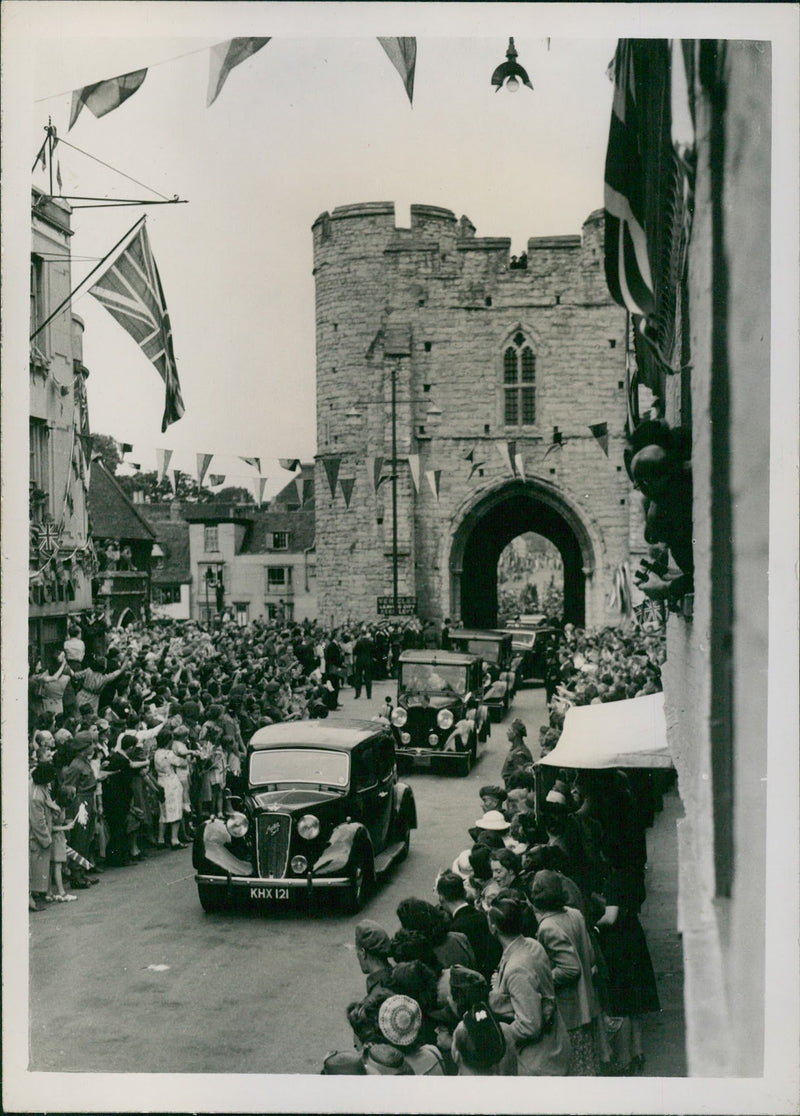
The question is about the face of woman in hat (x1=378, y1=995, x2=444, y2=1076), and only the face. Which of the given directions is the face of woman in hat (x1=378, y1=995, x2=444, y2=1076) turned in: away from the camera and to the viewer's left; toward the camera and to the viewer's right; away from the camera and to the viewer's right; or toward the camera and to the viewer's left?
away from the camera and to the viewer's left

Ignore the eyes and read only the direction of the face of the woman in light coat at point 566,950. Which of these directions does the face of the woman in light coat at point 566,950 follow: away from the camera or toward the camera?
away from the camera

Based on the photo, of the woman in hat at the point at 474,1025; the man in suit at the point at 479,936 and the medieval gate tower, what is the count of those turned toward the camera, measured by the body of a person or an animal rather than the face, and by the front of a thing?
1

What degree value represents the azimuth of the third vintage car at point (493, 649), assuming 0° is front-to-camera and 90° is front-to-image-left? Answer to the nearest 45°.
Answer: approximately 45°

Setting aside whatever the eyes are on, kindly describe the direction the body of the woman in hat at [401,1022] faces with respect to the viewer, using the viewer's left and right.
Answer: facing away from the viewer and to the left of the viewer

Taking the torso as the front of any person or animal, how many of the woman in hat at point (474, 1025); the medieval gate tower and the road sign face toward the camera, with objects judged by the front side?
2

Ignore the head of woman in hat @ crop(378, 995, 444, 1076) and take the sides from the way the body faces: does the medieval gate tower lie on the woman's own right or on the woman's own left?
on the woman's own right

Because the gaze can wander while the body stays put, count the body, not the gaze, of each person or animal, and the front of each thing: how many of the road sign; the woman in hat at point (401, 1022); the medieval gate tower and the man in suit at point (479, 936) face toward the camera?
2

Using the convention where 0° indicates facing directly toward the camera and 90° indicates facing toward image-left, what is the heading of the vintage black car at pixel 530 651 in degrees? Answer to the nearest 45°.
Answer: approximately 45°

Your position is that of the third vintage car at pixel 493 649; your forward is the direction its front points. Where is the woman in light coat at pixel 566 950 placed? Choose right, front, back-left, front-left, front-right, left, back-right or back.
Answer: front-left

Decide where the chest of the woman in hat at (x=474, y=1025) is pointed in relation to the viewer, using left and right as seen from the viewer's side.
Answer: facing away from the viewer and to the left of the viewer
